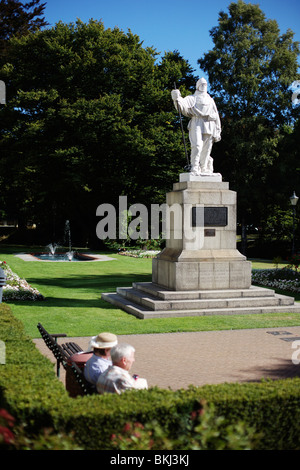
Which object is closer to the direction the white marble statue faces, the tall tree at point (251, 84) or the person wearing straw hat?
the person wearing straw hat

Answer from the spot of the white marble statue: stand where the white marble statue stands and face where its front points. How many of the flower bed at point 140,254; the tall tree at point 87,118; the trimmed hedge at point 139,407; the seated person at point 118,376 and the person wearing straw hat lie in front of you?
3

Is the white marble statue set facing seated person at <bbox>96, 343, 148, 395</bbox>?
yes

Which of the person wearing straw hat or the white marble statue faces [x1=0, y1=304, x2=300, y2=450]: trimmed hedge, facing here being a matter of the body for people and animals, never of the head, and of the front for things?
the white marble statue

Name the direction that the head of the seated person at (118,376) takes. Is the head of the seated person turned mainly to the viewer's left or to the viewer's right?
to the viewer's right

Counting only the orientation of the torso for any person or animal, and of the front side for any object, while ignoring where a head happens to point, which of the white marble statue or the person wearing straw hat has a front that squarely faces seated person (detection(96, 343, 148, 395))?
the white marble statue

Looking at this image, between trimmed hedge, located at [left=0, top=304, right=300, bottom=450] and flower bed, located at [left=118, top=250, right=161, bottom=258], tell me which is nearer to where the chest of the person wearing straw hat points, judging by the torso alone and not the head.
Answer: the flower bed

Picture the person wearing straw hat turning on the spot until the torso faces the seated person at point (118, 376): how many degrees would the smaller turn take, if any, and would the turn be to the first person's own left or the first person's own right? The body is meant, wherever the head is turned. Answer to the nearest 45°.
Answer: approximately 135° to the first person's own right

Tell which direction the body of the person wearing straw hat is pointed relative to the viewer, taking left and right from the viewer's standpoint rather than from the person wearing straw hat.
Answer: facing away from the viewer and to the right of the viewer

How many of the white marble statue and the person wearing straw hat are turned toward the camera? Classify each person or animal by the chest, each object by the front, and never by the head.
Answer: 1

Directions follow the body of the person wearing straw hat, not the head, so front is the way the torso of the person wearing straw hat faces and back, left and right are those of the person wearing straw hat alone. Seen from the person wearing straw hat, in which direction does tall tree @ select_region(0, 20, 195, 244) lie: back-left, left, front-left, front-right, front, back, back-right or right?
front-left

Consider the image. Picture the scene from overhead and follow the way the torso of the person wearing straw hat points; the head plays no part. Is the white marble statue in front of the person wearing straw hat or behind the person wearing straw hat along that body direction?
in front
